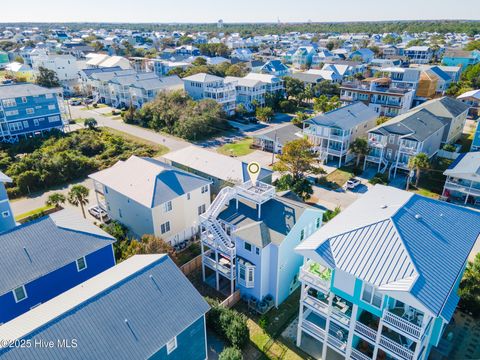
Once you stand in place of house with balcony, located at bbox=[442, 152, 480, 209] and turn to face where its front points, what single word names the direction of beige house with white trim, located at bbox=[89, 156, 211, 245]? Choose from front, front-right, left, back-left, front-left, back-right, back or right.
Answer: front

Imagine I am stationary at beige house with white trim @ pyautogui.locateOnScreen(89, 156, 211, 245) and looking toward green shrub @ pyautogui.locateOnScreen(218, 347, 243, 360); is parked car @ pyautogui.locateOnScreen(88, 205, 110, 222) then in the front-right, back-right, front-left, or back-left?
back-right

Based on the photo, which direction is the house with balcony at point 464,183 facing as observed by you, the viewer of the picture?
facing the viewer and to the left of the viewer

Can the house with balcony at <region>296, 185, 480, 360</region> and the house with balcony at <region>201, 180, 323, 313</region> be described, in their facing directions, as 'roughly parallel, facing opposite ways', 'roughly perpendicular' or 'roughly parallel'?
roughly parallel

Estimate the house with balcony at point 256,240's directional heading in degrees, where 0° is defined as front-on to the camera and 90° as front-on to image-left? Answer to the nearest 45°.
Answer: approximately 45°

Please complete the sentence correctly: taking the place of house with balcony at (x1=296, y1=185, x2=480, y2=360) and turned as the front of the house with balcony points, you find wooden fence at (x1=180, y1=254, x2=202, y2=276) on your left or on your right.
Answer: on your right

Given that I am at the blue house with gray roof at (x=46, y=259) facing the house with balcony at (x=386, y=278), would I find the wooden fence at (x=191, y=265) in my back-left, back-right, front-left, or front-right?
front-left

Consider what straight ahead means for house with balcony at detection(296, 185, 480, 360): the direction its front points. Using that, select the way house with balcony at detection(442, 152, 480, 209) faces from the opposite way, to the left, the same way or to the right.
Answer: the same way

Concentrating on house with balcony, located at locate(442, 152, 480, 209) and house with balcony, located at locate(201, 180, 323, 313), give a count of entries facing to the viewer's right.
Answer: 0

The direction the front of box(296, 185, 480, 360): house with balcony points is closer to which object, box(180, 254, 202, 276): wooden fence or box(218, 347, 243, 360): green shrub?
the green shrub

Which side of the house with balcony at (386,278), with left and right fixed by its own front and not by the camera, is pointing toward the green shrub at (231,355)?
front

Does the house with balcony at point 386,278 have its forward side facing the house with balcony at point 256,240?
no

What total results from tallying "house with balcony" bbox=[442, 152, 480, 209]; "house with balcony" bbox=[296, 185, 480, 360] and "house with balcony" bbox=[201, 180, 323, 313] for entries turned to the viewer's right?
0

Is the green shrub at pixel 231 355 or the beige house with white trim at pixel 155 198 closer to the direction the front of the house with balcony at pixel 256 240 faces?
the green shrub

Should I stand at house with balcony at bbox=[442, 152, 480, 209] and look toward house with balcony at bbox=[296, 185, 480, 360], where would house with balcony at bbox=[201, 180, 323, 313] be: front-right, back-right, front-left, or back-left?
front-right

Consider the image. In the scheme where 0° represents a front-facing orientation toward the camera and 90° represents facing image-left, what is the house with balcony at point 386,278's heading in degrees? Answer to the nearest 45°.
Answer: approximately 45°

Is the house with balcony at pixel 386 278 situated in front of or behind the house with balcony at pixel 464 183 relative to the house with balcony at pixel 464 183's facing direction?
in front

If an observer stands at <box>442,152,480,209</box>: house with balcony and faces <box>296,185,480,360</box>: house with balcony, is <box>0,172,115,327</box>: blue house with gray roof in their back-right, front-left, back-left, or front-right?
front-right
